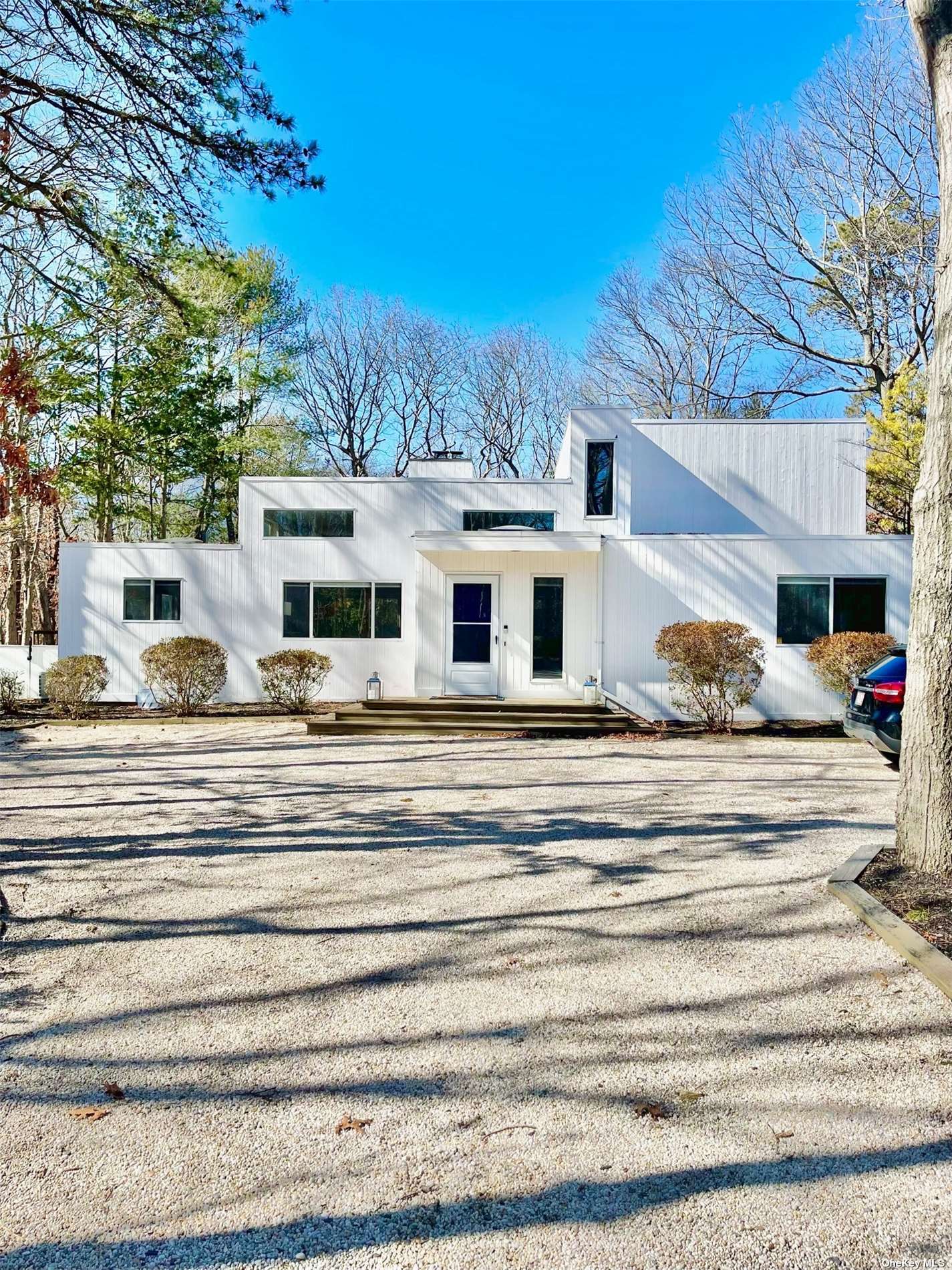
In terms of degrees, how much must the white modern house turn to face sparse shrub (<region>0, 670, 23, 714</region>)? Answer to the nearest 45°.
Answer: approximately 90° to its right

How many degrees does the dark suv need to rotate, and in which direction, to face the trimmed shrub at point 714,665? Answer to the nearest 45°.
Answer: approximately 90° to its left

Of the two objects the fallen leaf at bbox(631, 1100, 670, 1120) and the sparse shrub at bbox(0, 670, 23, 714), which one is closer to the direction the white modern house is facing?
the fallen leaf

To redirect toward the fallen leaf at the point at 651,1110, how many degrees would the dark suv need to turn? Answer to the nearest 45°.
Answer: approximately 135° to its right

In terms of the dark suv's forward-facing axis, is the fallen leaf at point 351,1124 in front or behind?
behind

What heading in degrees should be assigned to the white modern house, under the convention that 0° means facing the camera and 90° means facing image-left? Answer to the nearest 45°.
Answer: approximately 0°

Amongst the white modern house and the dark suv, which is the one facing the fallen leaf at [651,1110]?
the white modern house

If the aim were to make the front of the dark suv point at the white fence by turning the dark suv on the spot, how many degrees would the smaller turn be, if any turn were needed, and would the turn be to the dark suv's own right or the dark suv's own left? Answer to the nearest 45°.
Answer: approximately 135° to the dark suv's own left

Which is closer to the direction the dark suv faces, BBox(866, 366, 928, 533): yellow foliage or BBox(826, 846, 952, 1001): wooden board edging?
the yellow foliage

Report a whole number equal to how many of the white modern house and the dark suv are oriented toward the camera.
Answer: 1

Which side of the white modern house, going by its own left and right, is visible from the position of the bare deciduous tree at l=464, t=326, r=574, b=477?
back

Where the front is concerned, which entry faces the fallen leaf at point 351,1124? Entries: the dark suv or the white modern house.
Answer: the white modern house
